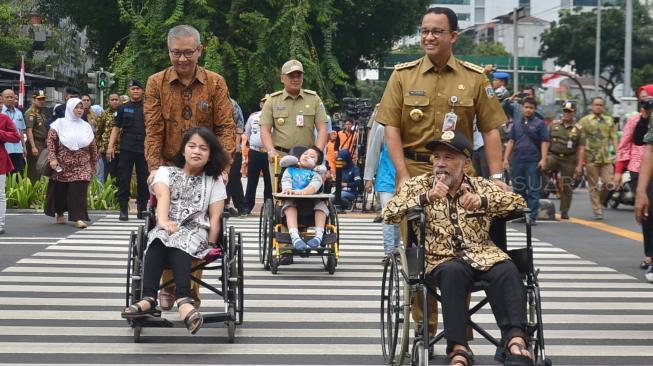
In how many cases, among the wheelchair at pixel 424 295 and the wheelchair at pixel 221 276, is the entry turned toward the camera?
2

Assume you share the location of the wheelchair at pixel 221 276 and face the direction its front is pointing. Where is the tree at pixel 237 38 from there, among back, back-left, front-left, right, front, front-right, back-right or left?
back

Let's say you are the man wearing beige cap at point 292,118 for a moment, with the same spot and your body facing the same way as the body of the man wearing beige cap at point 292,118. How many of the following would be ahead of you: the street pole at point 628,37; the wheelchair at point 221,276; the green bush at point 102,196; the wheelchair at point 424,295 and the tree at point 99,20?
2

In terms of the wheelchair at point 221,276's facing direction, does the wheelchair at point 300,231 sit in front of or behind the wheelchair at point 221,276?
behind

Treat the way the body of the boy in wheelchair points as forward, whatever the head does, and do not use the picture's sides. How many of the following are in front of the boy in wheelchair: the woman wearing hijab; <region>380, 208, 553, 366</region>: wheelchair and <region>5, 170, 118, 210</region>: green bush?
1

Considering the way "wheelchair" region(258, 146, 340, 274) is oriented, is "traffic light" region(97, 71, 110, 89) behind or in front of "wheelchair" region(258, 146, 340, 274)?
behind
